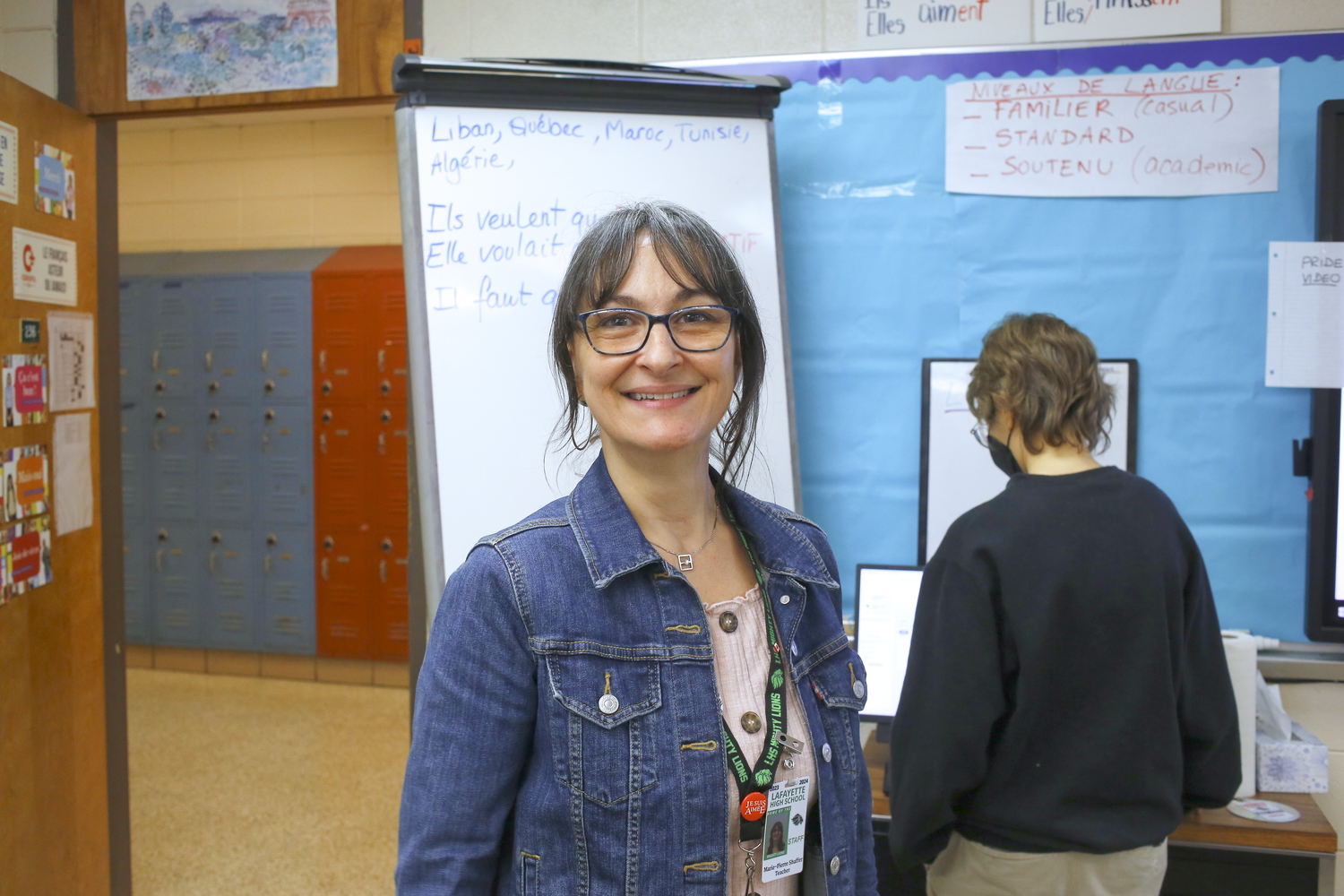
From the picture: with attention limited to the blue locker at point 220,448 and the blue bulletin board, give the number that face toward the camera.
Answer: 2

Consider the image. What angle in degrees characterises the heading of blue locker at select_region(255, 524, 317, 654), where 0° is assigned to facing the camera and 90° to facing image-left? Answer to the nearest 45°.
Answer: approximately 0°

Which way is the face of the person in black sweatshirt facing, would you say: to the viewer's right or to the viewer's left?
to the viewer's left

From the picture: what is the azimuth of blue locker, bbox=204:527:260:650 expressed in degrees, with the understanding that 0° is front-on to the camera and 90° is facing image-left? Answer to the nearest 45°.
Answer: approximately 0°

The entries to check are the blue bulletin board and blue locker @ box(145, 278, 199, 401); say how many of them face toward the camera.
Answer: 2
